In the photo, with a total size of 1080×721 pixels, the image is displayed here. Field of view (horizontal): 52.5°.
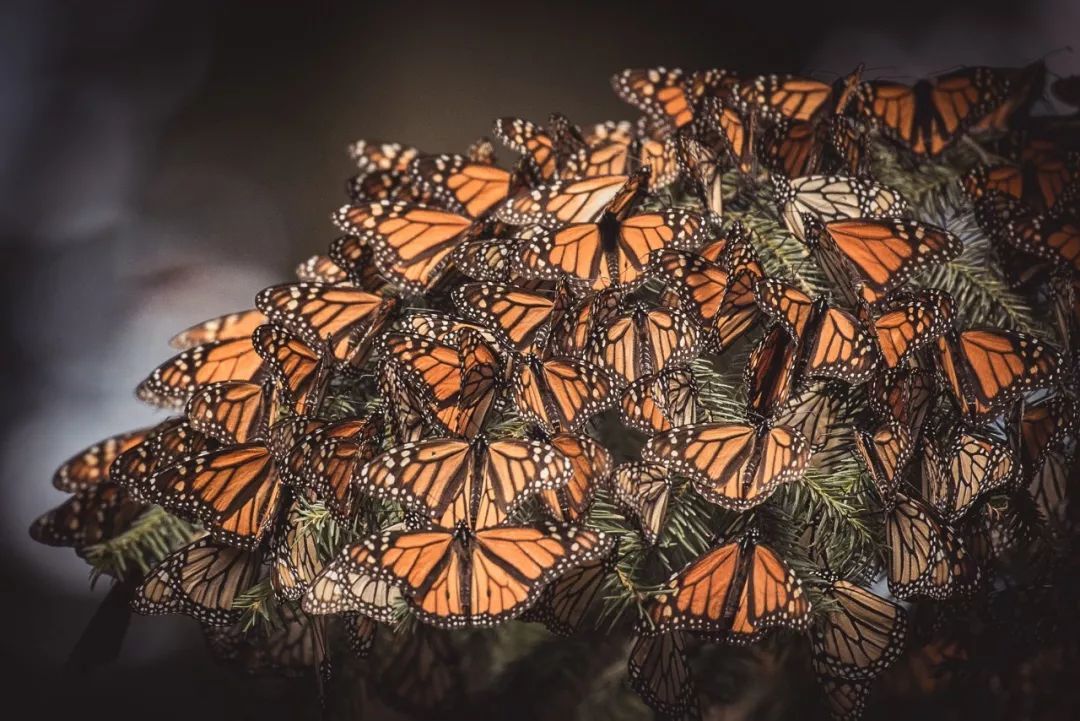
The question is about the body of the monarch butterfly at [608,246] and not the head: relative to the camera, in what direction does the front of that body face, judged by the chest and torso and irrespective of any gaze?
away from the camera

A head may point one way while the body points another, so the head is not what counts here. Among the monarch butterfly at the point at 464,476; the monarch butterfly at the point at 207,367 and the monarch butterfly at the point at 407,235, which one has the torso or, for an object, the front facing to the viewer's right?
the monarch butterfly at the point at 407,235

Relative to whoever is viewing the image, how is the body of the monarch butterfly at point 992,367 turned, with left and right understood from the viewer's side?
facing away from the viewer

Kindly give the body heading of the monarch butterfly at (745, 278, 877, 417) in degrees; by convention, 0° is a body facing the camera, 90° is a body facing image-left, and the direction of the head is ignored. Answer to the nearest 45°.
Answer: approximately 180°
